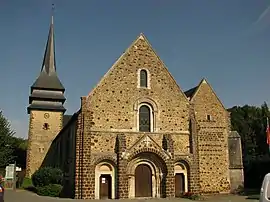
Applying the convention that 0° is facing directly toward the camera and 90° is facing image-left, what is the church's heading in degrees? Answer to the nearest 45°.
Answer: approximately 0°

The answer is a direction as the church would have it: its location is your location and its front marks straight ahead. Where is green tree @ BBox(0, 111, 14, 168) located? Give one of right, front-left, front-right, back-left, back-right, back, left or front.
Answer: back-right

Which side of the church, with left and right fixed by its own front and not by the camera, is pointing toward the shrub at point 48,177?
right

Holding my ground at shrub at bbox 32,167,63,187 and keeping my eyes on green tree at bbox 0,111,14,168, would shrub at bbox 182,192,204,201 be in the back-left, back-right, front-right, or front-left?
back-right

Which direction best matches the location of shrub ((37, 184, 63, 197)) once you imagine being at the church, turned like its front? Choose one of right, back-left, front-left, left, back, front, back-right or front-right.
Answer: right
